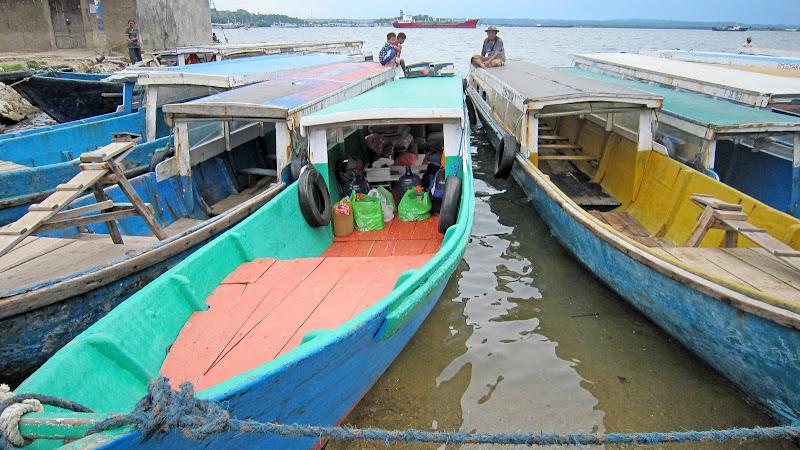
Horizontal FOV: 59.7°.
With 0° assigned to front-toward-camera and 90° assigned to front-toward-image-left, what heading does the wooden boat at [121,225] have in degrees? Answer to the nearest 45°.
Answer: approximately 45°

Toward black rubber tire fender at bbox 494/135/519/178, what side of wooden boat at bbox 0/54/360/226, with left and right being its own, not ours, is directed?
left

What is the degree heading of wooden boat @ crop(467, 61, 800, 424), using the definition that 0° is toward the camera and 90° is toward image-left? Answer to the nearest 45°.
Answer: approximately 315°

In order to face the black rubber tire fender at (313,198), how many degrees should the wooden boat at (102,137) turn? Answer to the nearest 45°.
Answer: approximately 90° to its left

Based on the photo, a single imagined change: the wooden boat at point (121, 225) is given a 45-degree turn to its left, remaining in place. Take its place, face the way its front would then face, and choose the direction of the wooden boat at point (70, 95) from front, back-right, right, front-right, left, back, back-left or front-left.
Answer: back

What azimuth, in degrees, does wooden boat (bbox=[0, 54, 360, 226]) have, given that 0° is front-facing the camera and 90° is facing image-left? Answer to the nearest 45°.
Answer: approximately 45°

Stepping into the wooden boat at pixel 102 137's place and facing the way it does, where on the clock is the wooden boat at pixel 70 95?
the wooden boat at pixel 70 95 is roughly at 4 o'clock from the wooden boat at pixel 102 137.
